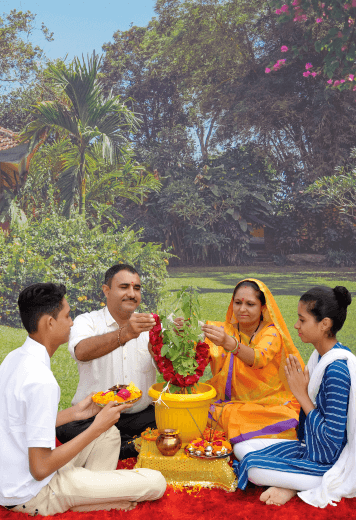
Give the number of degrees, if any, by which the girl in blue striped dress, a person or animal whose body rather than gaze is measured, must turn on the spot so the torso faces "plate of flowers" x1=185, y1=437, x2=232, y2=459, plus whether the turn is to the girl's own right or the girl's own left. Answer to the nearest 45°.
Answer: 0° — they already face it

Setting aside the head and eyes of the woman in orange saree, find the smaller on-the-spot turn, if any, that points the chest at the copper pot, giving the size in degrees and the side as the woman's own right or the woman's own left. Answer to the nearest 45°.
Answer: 0° — they already face it

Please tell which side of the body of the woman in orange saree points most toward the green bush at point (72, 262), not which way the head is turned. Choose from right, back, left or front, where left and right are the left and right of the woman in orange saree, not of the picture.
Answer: right

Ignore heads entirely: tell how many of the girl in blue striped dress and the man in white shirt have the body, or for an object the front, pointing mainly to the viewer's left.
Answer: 1

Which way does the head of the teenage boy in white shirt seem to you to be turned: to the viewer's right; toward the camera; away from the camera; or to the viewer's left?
to the viewer's right

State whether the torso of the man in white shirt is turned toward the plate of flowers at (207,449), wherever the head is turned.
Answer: yes

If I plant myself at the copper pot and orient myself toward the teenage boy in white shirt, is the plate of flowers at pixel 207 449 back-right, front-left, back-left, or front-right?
back-left

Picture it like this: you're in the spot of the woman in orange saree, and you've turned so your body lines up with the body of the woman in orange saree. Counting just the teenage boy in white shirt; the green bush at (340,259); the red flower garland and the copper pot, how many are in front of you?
3

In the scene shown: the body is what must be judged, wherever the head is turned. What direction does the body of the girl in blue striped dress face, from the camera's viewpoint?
to the viewer's left

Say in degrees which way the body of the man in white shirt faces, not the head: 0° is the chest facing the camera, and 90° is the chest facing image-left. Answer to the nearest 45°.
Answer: approximately 315°

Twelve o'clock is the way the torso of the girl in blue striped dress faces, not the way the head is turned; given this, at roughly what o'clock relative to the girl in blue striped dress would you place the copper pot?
The copper pot is roughly at 12 o'clock from the girl in blue striped dress.

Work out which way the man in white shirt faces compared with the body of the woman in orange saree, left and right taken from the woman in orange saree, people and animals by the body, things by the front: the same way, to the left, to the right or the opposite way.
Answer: to the left

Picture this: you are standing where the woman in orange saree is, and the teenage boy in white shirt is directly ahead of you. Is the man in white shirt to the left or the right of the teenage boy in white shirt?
right

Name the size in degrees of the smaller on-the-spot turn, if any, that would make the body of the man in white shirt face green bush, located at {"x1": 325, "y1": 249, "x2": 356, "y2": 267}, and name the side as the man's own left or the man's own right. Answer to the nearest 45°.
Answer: approximately 90° to the man's own left

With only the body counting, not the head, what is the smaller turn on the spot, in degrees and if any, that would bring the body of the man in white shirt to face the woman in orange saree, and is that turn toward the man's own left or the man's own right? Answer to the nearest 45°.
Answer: approximately 45° to the man's own left

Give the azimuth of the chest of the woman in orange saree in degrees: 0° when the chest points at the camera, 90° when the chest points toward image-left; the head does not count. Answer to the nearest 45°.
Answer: approximately 45°
